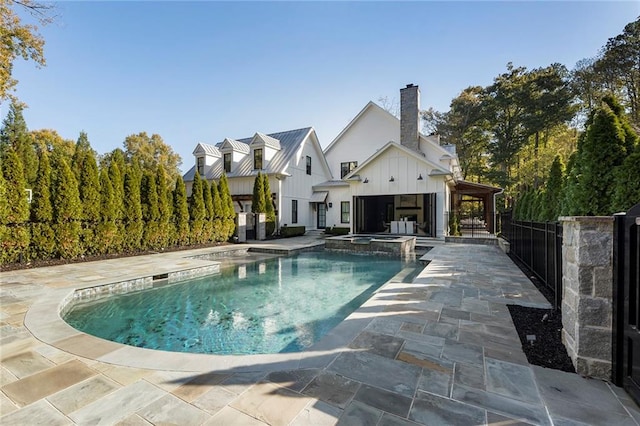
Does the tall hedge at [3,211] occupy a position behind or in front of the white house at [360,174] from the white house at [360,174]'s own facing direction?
in front

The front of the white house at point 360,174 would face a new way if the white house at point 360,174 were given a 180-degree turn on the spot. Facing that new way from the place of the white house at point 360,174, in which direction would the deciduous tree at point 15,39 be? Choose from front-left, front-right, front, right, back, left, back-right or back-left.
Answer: back-left

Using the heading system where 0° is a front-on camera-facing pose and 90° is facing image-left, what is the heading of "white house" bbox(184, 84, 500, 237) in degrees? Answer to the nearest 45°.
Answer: approximately 0°

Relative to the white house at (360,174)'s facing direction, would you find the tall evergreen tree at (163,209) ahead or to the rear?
ahead

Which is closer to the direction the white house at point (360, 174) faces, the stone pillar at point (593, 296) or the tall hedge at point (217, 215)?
the stone pillar

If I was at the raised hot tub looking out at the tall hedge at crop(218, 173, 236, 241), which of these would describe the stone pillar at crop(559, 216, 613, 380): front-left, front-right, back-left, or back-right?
back-left
